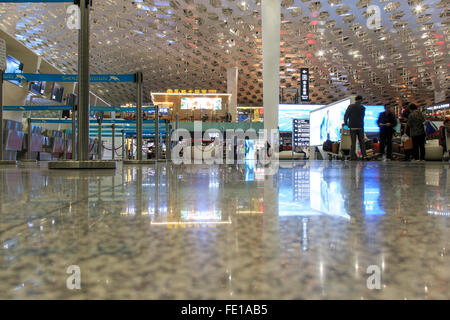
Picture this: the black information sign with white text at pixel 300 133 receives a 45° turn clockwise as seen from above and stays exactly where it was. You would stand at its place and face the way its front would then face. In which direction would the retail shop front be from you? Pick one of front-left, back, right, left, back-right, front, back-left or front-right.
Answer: right

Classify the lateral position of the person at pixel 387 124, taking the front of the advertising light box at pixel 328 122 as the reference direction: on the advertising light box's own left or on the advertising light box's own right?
on the advertising light box's own left

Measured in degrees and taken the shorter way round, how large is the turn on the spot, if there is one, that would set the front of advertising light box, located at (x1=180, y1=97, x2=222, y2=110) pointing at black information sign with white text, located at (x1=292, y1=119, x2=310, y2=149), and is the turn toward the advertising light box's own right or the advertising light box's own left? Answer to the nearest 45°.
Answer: approximately 45° to the advertising light box's own left

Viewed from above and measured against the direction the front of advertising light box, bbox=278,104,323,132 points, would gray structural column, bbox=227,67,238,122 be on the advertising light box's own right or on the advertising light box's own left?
on the advertising light box's own right

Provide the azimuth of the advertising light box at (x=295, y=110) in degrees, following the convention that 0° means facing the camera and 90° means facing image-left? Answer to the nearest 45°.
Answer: approximately 0°
